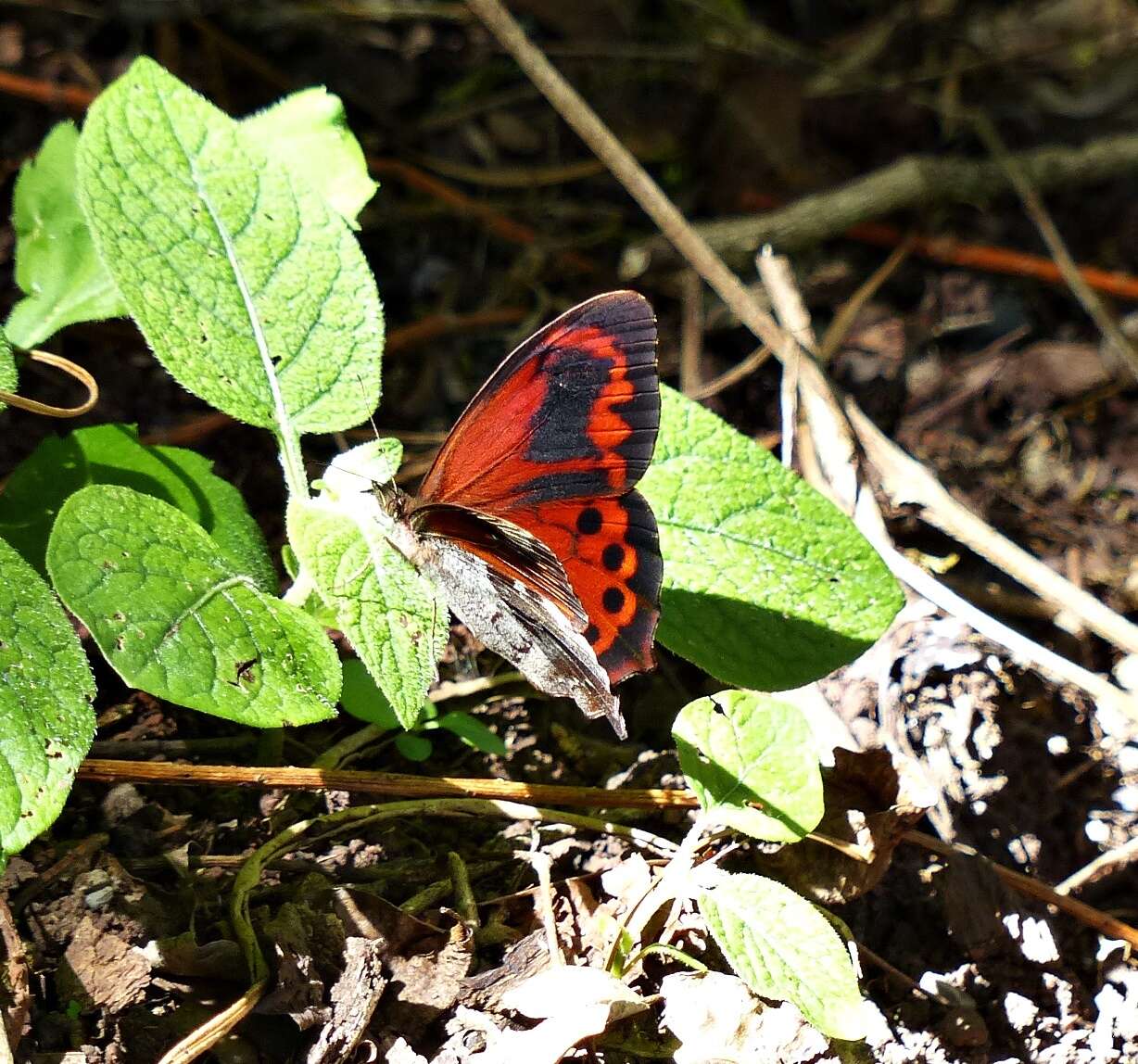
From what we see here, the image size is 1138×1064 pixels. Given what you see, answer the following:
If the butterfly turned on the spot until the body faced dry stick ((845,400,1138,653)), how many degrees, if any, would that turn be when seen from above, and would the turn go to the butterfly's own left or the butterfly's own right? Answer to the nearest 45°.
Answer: approximately 135° to the butterfly's own right

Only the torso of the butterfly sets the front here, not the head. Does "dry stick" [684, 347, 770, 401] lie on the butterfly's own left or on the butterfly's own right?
on the butterfly's own right

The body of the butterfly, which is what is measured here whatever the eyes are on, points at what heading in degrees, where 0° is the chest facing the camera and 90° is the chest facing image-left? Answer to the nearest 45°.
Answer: approximately 90°

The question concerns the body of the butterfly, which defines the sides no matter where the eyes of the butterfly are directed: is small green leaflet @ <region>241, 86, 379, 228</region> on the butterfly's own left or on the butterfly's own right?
on the butterfly's own right

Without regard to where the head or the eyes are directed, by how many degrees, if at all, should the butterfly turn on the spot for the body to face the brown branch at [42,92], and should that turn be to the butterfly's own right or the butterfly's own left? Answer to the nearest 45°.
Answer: approximately 45° to the butterfly's own right

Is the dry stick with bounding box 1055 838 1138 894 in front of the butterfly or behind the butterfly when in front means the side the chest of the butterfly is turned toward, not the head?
behind

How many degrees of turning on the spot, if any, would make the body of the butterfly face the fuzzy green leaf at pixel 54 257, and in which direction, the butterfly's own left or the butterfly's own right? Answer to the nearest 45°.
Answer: approximately 45° to the butterfly's own right
